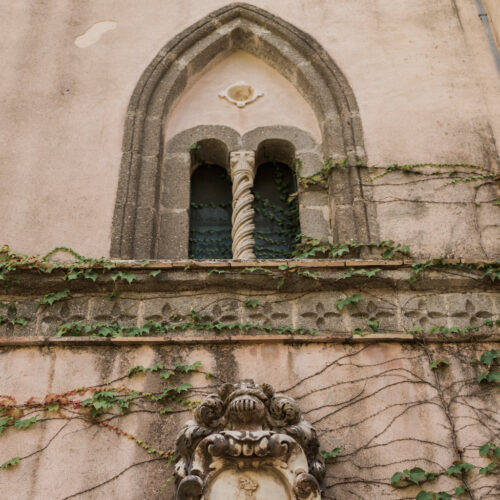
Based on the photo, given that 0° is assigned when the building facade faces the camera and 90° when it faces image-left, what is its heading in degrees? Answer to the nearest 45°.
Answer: approximately 0°
